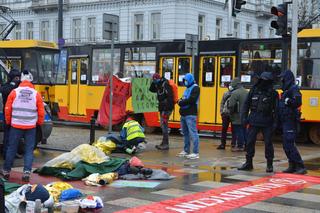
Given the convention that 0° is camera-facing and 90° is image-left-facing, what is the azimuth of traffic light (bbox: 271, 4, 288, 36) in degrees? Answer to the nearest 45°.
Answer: approximately 45°

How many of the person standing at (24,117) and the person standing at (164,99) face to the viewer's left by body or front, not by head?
1

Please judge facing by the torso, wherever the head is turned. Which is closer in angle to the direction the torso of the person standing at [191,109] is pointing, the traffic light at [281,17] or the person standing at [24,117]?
the person standing

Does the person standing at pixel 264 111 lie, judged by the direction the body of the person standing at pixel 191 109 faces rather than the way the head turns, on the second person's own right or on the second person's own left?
on the second person's own left

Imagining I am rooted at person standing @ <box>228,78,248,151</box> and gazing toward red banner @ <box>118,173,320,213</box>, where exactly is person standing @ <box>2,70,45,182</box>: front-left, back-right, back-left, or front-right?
front-right

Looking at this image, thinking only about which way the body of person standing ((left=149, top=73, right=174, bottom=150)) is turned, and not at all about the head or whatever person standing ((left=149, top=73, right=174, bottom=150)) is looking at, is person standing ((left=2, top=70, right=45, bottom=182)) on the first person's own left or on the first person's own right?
on the first person's own left

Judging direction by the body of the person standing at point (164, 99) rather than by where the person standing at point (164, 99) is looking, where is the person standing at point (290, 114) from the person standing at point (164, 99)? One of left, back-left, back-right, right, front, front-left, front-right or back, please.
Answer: back-left

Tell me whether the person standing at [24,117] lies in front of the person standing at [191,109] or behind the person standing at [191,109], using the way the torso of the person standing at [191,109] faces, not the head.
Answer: in front

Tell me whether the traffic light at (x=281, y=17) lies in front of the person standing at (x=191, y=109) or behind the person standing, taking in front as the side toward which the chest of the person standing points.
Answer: behind

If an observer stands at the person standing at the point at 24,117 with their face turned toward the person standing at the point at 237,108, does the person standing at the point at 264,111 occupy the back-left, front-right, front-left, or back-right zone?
front-right

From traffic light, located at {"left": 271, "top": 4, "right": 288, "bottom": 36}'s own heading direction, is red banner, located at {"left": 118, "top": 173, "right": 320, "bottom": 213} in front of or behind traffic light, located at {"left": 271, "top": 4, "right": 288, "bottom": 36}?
in front

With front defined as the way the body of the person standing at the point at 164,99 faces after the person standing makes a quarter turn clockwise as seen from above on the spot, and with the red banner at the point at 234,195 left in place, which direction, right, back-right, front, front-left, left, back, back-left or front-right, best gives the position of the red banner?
back

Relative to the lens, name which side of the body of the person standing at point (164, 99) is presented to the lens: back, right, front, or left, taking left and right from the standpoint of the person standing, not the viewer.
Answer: left
